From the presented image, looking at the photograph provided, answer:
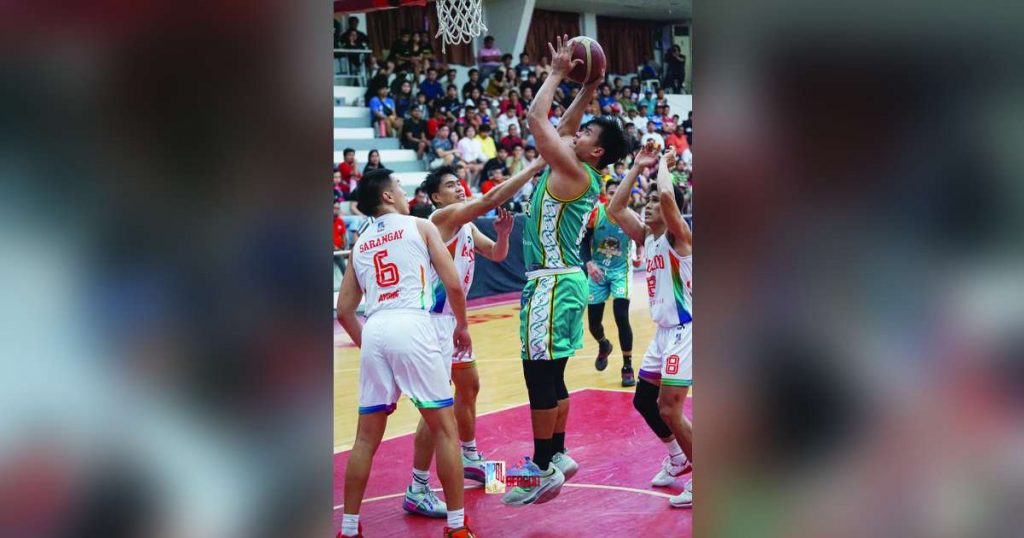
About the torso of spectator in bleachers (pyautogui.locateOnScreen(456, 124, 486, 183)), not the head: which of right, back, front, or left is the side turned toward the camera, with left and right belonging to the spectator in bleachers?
front

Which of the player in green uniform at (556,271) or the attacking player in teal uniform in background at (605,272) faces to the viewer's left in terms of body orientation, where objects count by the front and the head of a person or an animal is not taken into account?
the player in green uniform

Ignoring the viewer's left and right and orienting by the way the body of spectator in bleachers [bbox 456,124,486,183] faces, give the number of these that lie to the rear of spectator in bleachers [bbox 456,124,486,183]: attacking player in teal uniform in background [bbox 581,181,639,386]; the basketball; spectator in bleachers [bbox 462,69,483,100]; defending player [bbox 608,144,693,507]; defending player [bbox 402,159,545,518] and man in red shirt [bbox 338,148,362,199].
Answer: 1

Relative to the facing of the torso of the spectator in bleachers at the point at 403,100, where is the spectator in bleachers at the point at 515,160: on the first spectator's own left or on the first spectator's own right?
on the first spectator's own left

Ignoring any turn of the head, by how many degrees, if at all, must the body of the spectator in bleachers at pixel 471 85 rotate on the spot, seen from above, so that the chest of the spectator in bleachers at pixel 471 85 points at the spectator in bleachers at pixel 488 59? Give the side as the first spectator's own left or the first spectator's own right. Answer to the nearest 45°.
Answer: approximately 180°

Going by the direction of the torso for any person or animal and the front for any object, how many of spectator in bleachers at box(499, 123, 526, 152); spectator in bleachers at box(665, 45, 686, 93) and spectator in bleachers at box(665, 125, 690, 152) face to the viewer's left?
0

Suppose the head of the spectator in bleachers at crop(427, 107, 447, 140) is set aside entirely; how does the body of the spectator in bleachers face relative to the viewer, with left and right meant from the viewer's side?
facing the viewer and to the right of the viewer

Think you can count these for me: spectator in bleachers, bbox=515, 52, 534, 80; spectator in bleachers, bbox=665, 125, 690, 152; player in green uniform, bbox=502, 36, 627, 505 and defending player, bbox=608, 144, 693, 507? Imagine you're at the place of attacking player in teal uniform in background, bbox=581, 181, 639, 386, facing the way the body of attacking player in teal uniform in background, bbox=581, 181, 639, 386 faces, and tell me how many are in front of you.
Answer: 2

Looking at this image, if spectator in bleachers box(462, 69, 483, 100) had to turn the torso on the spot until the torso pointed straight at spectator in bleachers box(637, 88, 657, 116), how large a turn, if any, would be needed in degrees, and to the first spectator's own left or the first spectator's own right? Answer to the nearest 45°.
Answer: approximately 135° to the first spectator's own left

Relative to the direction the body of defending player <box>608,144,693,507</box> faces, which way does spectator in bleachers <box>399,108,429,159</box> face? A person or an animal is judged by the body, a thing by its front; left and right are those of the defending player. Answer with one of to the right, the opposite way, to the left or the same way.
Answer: to the left

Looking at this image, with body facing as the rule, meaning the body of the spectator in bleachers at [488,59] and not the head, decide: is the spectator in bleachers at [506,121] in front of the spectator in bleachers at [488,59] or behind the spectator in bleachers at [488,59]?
in front

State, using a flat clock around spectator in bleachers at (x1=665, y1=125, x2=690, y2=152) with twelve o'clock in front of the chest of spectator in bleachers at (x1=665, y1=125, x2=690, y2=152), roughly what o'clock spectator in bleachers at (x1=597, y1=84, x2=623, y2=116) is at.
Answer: spectator in bleachers at (x1=597, y1=84, x2=623, y2=116) is roughly at 4 o'clock from spectator in bleachers at (x1=665, y1=125, x2=690, y2=152).

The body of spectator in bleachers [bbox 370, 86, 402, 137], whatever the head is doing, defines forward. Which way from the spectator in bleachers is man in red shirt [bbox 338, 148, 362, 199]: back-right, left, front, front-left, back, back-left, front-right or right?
front-right

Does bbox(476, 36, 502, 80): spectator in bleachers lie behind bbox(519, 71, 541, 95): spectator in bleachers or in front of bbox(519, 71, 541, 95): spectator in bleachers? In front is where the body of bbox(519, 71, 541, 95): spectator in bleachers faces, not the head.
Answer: behind

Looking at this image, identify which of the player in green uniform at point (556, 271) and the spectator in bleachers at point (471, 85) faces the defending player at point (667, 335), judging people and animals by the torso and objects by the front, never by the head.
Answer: the spectator in bleachers

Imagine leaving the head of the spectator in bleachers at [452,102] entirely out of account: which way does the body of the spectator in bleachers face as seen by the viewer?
toward the camera

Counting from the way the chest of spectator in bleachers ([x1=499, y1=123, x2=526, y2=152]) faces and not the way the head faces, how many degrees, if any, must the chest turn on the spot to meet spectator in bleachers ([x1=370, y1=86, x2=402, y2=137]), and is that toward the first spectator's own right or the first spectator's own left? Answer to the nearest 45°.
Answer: approximately 90° to the first spectator's own right

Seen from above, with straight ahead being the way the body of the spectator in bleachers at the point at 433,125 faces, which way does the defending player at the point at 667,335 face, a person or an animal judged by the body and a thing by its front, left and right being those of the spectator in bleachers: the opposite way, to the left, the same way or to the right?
to the right

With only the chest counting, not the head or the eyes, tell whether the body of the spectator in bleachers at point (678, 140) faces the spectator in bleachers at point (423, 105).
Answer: no
